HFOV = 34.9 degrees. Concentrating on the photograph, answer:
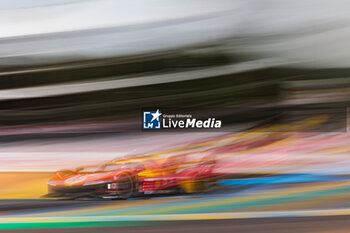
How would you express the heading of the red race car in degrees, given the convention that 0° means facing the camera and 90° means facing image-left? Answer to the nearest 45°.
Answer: approximately 45°
